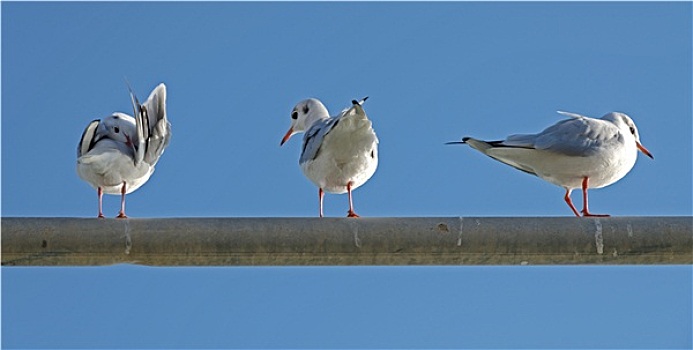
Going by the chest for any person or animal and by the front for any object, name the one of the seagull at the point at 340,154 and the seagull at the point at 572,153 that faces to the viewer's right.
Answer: the seagull at the point at 572,153

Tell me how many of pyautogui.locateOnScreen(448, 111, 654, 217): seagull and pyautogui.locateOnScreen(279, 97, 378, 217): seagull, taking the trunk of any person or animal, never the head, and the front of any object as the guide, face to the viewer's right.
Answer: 1

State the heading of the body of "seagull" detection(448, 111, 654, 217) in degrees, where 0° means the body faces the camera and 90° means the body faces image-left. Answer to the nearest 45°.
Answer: approximately 270°
